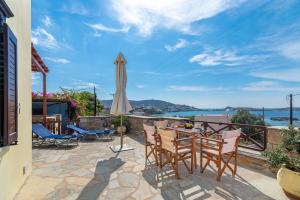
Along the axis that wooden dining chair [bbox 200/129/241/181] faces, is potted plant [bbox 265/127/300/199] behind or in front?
behind

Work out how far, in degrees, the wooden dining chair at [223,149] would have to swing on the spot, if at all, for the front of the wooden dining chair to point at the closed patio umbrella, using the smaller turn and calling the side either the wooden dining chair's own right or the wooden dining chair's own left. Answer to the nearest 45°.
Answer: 0° — it already faces it

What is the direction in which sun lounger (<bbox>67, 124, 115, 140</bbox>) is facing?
to the viewer's right

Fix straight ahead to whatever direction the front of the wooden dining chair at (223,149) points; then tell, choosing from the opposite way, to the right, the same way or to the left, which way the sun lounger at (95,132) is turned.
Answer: to the right

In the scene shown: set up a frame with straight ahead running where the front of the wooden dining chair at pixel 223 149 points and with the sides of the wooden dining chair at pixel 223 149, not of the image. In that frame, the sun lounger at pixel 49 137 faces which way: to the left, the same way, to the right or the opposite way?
to the right

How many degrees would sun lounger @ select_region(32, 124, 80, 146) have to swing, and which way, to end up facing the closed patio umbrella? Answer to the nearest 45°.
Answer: approximately 45° to its right

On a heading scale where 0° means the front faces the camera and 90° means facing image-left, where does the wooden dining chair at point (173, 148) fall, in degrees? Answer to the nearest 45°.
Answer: approximately 225°

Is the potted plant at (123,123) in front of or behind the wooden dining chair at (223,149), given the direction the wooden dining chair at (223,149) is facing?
in front

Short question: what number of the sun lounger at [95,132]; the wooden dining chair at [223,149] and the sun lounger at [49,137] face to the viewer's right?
2

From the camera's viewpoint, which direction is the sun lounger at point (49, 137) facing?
to the viewer's right

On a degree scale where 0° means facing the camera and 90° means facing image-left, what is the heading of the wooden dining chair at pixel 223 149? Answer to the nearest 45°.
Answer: approximately 135°

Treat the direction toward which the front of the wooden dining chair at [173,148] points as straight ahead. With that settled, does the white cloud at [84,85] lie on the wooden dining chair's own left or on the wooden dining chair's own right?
on the wooden dining chair's own left

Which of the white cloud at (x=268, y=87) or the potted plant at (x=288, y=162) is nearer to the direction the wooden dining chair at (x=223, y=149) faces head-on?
the white cloud
